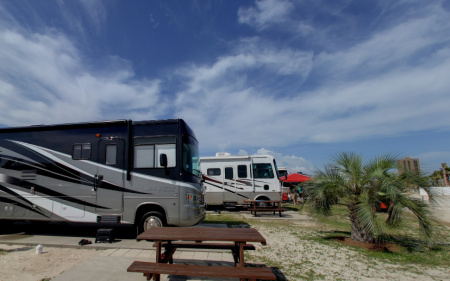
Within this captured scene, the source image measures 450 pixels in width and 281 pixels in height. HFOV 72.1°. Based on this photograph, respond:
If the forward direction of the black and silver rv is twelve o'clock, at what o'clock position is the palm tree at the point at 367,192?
The palm tree is roughly at 1 o'clock from the black and silver rv.

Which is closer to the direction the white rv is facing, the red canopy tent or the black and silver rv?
the red canopy tent

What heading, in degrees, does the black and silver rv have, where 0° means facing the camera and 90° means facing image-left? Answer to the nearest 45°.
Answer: approximately 270°

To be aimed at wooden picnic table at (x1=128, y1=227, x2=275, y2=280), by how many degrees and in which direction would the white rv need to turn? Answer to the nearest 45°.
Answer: approximately 90° to its right

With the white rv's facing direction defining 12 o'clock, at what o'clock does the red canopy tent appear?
The red canopy tent is roughly at 10 o'clock from the white rv.

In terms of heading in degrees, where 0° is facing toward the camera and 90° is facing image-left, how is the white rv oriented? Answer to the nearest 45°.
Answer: approximately 270°

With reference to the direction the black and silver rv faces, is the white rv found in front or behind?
in front

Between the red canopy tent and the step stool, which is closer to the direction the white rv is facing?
the red canopy tent
